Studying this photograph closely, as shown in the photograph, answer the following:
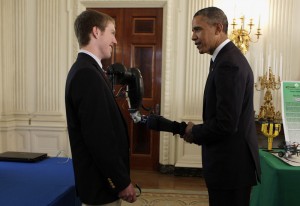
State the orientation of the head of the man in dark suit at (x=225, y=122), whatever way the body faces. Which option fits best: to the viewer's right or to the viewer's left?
to the viewer's left

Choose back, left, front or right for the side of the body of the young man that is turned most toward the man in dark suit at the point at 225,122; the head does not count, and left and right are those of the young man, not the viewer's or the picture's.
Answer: front

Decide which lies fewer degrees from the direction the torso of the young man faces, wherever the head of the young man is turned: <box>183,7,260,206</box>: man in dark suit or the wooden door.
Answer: the man in dark suit

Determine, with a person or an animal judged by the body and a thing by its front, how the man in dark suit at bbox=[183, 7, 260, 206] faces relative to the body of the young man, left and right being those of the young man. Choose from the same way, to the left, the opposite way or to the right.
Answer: the opposite way

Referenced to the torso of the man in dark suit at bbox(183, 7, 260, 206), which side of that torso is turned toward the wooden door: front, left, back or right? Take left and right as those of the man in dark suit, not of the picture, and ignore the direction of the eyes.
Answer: right

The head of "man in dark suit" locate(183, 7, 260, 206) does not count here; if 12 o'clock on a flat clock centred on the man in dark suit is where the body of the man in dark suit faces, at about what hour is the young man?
The young man is roughly at 11 o'clock from the man in dark suit.

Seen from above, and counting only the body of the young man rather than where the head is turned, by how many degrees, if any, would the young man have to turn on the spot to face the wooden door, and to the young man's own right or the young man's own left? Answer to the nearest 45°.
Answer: approximately 90° to the young man's own left

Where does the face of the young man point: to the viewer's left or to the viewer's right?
to the viewer's right

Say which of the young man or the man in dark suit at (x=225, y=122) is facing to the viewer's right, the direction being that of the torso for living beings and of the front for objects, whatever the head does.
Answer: the young man

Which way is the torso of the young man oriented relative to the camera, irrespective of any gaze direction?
to the viewer's right

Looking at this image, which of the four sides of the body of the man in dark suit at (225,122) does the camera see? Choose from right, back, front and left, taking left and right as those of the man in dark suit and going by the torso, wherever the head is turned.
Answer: left

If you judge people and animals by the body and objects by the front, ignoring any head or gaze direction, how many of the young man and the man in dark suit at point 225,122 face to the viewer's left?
1
